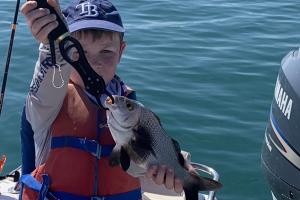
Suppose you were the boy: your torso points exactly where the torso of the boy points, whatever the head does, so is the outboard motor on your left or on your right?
on your left

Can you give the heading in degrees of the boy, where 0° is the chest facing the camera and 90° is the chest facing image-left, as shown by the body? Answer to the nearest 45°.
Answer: approximately 0°
